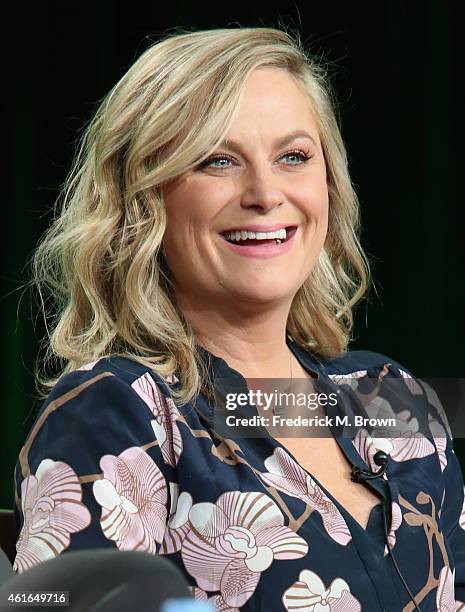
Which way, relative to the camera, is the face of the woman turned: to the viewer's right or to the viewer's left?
to the viewer's right

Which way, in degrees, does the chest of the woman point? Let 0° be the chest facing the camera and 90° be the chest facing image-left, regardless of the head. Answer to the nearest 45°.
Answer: approximately 315°
